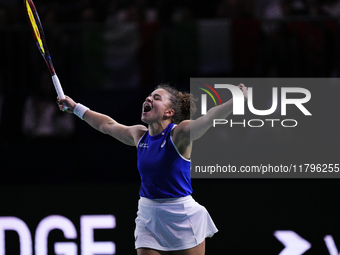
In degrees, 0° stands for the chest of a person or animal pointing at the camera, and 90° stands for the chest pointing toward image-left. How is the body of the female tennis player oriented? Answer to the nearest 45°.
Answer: approximately 45°
